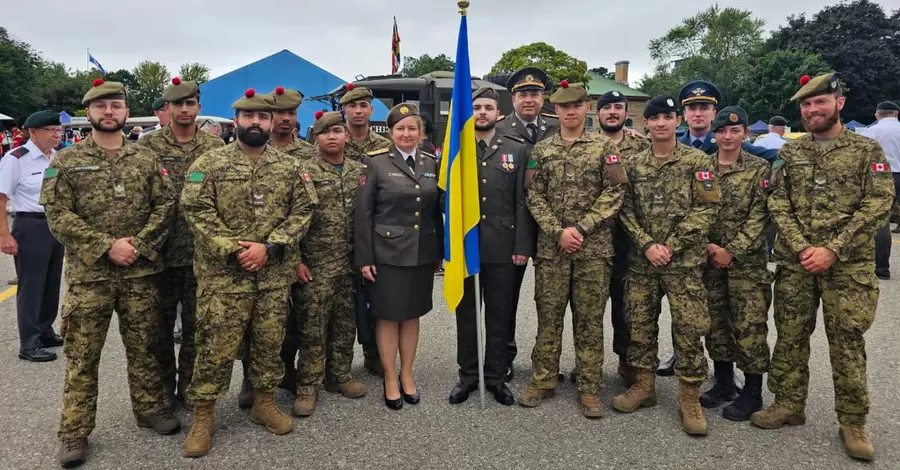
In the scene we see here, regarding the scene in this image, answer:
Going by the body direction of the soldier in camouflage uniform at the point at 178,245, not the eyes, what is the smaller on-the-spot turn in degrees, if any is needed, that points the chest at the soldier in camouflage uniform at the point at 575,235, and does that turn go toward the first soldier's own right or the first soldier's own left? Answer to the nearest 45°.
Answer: approximately 45° to the first soldier's own left

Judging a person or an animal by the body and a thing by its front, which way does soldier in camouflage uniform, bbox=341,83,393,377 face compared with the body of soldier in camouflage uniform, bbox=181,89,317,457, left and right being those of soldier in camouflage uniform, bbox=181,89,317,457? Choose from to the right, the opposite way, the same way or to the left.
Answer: the same way

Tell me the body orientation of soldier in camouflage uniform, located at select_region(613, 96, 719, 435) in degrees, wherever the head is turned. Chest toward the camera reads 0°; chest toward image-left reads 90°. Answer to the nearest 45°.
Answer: approximately 45°

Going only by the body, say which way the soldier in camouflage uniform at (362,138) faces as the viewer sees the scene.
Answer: toward the camera

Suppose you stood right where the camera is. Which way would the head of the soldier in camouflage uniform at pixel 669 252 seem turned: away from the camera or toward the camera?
toward the camera

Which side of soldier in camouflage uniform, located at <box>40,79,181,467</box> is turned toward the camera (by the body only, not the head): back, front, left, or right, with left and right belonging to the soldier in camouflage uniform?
front

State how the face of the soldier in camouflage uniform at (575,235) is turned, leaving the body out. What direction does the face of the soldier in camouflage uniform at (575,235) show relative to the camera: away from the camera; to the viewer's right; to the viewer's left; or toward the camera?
toward the camera

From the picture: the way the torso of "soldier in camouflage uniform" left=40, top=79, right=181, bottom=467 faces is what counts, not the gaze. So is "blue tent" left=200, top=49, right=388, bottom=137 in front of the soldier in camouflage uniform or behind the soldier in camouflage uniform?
behind

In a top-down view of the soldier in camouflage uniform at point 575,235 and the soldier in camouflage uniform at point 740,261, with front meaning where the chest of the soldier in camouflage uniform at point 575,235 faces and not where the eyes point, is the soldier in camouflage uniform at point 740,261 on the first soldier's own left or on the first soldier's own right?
on the first soldier's own left

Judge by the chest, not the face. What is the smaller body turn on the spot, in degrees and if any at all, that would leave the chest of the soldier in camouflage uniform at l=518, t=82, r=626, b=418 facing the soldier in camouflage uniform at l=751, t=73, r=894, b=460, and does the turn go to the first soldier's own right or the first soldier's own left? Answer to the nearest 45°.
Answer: approximately 90° to the first soldier's own left

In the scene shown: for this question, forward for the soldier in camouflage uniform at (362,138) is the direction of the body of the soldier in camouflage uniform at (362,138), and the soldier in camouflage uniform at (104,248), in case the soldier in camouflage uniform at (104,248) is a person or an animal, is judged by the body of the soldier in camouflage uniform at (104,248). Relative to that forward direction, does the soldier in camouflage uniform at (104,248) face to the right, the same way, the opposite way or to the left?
the same way

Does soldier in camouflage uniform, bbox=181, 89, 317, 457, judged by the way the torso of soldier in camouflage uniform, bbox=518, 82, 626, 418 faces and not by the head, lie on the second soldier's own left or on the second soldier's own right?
on the second soldier's own right

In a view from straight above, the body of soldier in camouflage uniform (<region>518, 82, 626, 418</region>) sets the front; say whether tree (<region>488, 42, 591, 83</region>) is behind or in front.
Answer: behind

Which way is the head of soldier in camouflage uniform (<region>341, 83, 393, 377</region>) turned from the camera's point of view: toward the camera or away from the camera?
toward the camera

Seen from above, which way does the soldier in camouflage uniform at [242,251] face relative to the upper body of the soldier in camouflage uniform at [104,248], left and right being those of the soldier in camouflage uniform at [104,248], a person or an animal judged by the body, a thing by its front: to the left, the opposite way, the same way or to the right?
the same way

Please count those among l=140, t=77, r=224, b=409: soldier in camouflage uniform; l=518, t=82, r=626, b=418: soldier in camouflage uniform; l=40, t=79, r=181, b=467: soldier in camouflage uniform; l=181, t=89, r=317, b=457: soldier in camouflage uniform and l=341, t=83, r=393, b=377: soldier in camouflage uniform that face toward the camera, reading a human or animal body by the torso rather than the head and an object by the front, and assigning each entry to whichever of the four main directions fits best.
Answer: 5

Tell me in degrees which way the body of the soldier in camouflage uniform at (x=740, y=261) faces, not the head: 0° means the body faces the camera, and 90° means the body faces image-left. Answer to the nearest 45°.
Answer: approximately 45°

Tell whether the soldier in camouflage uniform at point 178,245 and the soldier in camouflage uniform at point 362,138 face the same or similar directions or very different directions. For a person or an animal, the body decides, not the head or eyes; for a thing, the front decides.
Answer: same or similar directions

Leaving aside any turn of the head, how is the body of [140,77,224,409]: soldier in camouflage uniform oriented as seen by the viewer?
toward the camera
